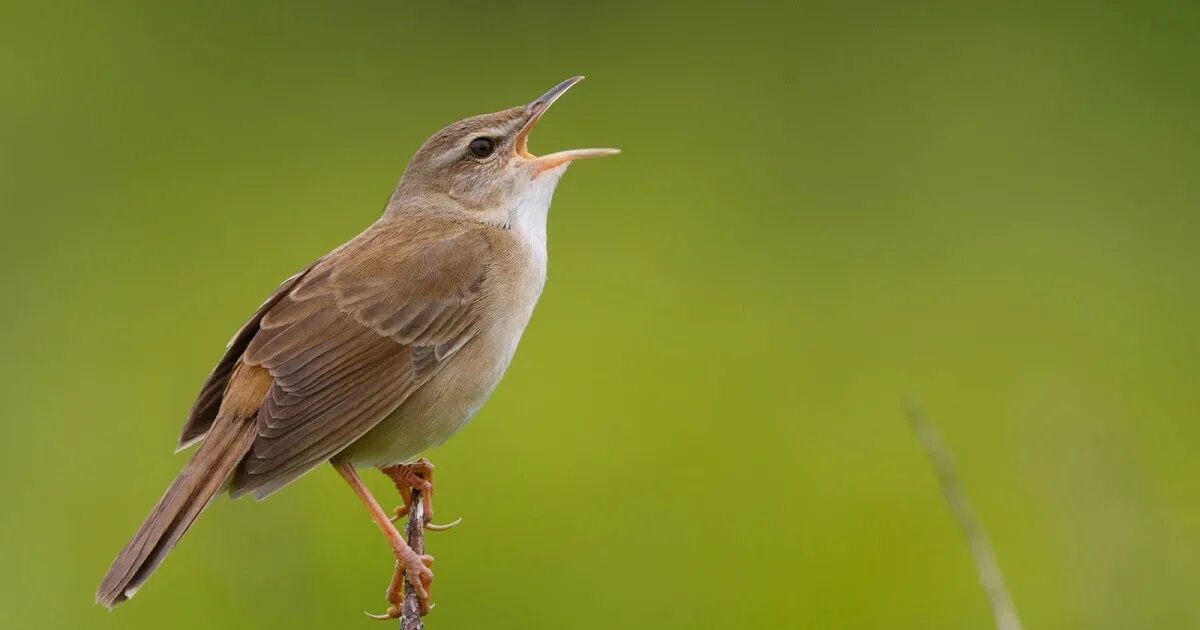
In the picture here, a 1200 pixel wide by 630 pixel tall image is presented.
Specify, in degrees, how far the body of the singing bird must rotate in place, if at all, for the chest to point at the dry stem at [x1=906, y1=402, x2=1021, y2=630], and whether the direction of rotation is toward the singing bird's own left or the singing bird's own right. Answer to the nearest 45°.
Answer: approximately 45° to the singing bird's own left

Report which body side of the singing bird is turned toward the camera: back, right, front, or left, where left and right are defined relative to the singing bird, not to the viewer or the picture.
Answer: right
